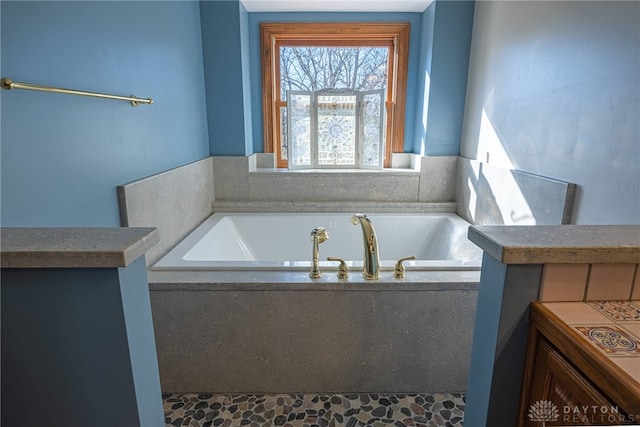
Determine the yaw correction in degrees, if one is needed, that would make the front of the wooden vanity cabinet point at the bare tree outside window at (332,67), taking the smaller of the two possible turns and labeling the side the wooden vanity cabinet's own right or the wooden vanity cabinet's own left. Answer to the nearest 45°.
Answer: approximately 45° to the wooden vanity cabinet's own right

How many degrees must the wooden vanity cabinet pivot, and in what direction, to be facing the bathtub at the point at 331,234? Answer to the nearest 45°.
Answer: approximately 45° to its right

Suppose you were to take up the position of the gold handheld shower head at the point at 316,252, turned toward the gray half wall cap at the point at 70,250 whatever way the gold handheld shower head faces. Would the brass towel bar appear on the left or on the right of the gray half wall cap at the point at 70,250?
right

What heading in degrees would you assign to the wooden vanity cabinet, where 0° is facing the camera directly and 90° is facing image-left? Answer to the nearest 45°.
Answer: approximately 90°

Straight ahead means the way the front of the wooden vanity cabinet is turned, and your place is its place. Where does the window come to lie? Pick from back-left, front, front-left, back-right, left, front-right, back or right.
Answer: front-right
